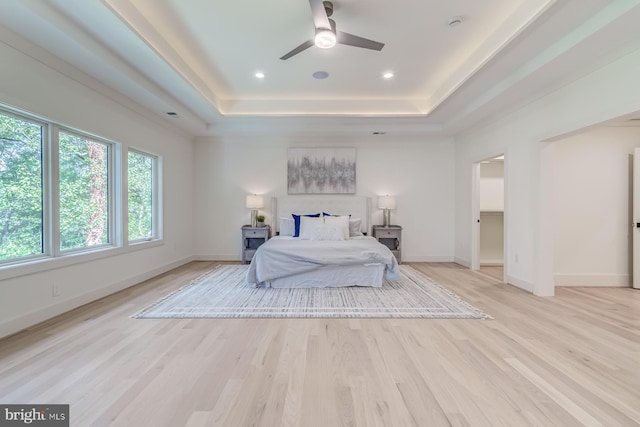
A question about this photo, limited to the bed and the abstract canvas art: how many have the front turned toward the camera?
2

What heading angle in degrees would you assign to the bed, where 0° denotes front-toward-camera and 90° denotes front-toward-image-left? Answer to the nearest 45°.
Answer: approximately 0°

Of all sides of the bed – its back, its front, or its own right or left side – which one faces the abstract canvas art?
back

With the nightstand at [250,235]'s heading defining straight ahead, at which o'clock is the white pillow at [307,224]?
The white pillow is roughly at 10 o'clock from the nightstand.

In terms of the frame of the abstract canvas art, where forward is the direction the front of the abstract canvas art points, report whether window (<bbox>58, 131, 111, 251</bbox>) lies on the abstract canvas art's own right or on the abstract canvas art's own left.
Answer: on the abstract canvas art's own right

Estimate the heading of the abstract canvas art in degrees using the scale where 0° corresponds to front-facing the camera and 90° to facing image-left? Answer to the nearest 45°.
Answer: approximately 0°

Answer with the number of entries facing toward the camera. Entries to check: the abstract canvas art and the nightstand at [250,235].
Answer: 2

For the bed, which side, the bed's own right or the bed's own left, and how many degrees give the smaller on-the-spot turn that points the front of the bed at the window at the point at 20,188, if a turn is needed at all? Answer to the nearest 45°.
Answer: approximately 45° to the bed's own right
